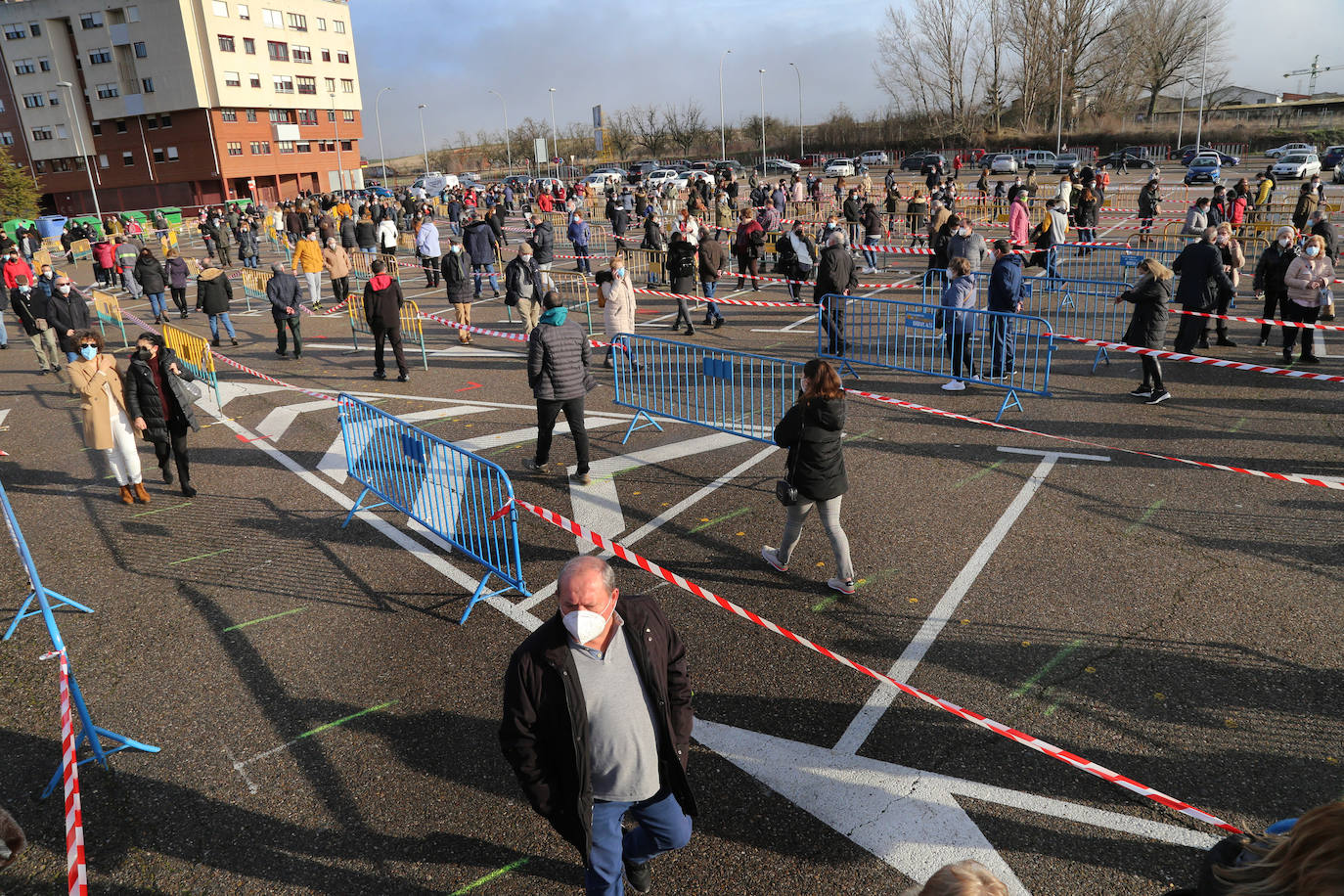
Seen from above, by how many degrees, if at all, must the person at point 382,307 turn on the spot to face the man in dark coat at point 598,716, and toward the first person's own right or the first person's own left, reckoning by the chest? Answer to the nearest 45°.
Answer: approximately 180°

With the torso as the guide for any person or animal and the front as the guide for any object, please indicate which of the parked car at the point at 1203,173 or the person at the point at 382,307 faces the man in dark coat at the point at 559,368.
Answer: the parked car

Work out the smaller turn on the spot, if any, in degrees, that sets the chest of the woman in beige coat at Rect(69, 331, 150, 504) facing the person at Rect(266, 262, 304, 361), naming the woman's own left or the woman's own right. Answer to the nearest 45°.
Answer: approximately 135° to the woman's own left

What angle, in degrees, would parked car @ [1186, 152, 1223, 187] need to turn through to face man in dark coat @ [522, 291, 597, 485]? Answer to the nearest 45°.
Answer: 0° — it already faces them

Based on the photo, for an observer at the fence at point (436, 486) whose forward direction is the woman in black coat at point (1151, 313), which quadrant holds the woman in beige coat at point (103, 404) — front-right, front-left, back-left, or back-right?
back-left

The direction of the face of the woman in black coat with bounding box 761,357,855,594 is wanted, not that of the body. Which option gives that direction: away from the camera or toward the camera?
away from the camera

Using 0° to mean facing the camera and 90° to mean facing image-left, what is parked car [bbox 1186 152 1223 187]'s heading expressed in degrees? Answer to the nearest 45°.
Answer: approximately 0°

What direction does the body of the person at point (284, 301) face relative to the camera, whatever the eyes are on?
away from the camera

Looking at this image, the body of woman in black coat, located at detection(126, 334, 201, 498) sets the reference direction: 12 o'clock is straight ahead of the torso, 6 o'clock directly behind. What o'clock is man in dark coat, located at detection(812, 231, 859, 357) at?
The man in dark coat is roughly at 9 o'clock from the woman in black coat.

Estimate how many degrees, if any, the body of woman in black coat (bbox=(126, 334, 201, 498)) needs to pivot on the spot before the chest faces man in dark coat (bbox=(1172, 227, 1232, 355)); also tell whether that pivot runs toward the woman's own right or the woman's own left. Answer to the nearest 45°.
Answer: approximately 90° to the woman's own left

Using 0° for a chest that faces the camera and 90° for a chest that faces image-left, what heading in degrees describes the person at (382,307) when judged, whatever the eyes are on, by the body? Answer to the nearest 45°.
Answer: approximately 180°

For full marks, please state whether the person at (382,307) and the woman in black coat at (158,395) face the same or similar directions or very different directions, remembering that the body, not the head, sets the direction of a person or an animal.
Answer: very different directions

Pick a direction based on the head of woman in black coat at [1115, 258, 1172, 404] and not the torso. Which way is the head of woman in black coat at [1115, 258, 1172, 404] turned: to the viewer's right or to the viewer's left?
to the viewer's left
